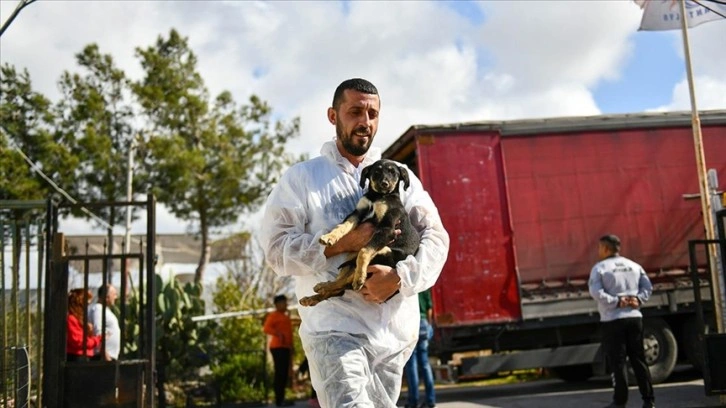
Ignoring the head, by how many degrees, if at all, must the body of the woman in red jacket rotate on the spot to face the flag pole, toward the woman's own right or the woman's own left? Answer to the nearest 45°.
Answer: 0° — they already face it

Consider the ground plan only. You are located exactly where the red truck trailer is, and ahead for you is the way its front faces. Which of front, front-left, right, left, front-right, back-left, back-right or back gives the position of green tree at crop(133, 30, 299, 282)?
back-left

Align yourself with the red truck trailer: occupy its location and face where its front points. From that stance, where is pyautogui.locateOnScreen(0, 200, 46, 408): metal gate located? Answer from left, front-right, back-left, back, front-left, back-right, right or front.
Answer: back-right

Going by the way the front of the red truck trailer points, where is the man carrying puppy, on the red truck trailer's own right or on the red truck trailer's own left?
on the red truck trailer's own right

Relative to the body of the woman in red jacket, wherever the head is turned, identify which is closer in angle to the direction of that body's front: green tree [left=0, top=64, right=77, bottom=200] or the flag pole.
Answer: the flag pole

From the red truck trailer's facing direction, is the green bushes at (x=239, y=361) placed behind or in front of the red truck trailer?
behind

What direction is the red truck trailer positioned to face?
to the viewer's right

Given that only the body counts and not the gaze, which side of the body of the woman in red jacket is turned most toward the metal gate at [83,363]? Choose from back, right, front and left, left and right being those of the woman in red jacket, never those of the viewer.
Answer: right

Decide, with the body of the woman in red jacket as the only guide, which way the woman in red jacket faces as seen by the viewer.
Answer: to the viewer's right

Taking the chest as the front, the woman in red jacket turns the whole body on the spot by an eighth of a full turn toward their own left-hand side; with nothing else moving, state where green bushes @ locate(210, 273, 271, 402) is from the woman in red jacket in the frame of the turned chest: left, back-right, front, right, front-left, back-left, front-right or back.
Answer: front

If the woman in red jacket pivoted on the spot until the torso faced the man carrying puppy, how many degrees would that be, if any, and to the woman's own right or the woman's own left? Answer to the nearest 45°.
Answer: approximately 90° to the woman's own right

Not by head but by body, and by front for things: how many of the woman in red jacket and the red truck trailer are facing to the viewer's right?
2

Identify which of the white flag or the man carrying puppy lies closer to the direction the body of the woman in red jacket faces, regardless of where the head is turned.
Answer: the white flag
